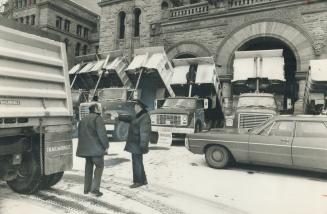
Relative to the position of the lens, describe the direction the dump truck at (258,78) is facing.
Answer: facing the viewer

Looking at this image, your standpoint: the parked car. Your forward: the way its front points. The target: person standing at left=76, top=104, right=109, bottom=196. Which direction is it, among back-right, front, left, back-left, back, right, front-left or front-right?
front-left

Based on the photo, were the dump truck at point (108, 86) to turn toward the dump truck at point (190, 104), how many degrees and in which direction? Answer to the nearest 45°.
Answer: approximately 90° to its left

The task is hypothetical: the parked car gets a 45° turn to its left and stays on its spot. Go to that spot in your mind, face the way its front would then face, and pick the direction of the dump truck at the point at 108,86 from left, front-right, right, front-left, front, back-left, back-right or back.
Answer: right

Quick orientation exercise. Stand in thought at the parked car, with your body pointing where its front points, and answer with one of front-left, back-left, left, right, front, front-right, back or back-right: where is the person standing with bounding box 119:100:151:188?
front-left

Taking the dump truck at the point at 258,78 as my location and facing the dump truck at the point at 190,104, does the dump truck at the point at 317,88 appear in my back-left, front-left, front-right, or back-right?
back-left

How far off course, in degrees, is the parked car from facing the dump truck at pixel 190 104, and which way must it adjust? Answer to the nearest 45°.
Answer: approximately 45° to its right

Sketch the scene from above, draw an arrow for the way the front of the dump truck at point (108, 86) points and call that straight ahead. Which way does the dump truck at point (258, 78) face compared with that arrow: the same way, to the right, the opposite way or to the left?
the same way

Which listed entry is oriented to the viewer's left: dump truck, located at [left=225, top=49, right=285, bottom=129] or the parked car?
the parked car

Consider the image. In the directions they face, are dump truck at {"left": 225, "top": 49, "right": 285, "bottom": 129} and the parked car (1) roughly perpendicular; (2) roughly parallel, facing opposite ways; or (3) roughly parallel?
roughly perpendicular

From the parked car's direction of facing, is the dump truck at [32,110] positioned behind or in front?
in front

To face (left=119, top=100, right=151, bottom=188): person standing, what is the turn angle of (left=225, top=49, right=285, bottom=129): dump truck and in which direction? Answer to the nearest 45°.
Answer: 0° — it already faces them

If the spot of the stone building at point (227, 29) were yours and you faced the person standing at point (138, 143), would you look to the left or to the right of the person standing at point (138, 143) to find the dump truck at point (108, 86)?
right

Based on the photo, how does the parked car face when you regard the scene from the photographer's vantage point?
facing to the left of the viewer

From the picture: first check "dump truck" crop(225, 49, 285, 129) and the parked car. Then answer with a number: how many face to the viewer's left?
1
